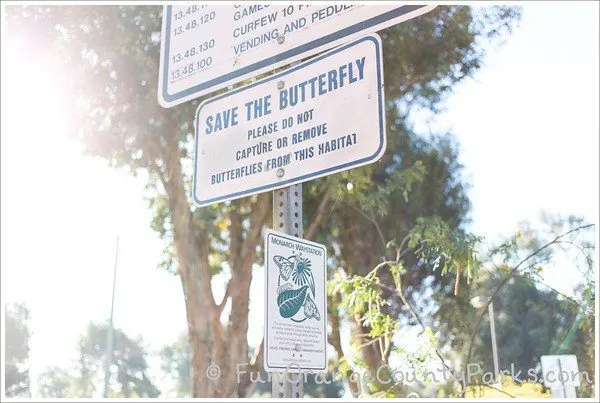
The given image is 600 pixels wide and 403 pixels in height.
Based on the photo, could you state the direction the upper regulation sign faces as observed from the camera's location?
facing the viewer and to the left of the viewer

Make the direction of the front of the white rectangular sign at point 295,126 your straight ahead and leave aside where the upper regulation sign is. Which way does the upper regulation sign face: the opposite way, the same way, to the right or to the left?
the same way

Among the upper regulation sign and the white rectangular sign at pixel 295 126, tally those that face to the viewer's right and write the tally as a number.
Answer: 0

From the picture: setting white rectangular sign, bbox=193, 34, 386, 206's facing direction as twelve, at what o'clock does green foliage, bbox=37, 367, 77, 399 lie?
The green foliage is roughly at 4 o'clock from the white rectangular sign.

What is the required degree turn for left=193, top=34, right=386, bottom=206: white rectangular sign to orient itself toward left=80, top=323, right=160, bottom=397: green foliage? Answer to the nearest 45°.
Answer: approximately 135° to its right

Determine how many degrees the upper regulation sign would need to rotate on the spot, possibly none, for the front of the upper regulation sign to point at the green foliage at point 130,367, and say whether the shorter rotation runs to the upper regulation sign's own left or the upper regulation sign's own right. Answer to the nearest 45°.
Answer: approximately 135° to the upper regulation sign's own right

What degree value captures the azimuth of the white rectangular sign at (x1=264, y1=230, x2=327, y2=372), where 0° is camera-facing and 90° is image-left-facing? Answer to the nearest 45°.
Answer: approximately 315°

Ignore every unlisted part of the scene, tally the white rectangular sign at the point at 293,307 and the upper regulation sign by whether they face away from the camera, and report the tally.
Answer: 0

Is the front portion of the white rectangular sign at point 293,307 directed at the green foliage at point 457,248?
no
